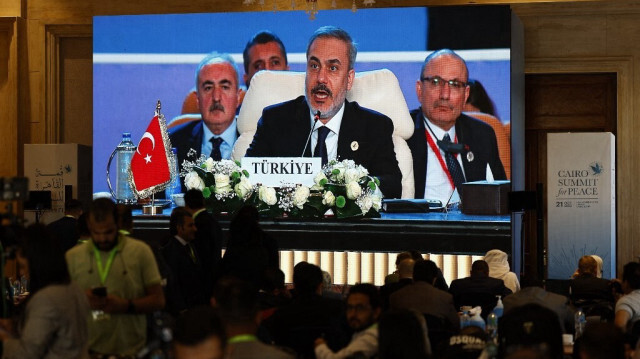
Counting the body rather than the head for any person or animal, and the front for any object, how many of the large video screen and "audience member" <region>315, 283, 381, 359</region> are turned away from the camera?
0

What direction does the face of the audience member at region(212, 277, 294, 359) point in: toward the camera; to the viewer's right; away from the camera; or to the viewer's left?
away from the camera

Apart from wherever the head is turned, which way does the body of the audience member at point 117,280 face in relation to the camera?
toward the camera

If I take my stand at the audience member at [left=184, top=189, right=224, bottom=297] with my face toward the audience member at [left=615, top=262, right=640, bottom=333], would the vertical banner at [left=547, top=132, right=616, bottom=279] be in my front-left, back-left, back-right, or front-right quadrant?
front-left

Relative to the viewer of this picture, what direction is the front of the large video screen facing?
facing the viewer

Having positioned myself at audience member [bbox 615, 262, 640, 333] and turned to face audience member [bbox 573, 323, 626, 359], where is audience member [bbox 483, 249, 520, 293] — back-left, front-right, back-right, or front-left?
back-right

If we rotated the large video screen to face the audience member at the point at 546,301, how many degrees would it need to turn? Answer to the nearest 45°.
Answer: approximately 45° to its left

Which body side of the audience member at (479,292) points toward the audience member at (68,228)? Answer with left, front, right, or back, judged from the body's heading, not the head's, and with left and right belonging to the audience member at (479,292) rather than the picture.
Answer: left

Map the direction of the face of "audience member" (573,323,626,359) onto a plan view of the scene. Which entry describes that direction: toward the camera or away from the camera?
away from the camera

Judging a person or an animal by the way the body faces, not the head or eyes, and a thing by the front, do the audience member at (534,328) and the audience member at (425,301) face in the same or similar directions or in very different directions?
same or similar directions

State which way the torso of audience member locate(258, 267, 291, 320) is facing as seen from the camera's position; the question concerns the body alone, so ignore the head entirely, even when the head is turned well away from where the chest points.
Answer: away from the camera

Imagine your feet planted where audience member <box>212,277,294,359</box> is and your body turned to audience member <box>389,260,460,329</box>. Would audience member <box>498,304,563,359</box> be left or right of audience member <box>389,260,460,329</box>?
right

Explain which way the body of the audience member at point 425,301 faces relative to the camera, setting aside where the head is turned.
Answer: away from the camera

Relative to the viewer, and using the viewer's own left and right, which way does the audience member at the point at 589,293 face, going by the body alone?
facing away from the viewer
